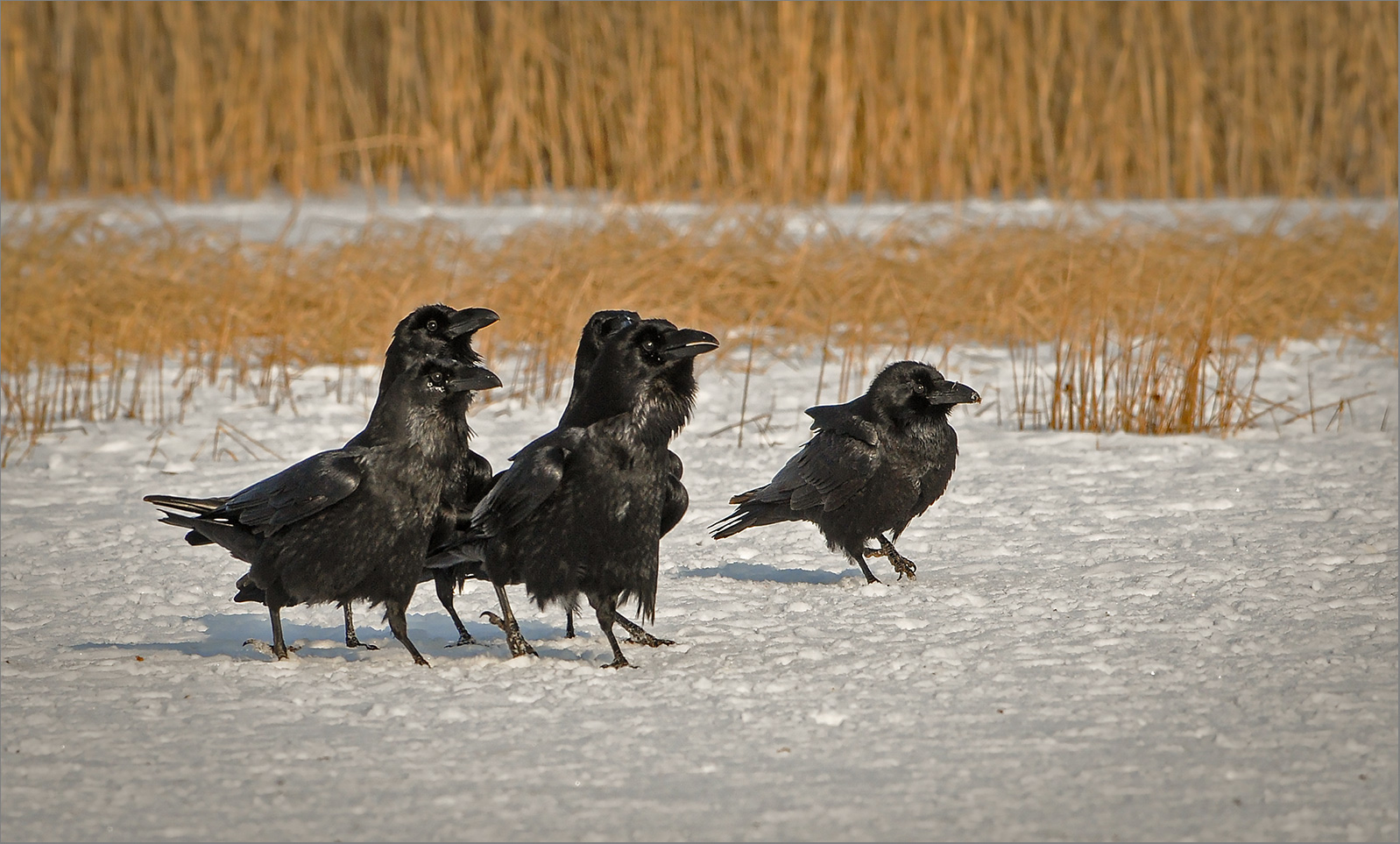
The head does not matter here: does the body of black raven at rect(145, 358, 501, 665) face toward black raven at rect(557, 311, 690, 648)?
yes

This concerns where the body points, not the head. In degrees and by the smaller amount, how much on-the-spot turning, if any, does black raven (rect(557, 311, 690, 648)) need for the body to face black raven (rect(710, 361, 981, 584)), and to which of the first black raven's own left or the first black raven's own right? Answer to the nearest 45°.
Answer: approximately 45° to the first black raven's own left

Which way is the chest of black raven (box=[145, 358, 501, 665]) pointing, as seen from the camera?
to the viewer's right

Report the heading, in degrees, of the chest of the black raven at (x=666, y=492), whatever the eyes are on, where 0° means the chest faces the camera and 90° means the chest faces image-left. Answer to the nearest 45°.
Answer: approximately 270°

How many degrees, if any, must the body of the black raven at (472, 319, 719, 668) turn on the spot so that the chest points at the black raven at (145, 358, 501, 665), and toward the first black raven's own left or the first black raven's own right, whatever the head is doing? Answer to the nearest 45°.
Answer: approximately 135° to the first black raven's own right

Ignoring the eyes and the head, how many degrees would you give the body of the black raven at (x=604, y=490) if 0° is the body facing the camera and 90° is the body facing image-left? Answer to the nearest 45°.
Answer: approximately 315°

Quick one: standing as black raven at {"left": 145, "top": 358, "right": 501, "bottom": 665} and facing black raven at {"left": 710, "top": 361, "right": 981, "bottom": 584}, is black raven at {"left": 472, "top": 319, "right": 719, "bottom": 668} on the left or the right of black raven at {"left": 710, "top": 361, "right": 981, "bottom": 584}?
right

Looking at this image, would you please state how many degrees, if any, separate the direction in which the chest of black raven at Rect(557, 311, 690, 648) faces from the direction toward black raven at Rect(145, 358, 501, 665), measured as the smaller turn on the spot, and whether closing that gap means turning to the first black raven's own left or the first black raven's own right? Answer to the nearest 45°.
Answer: approximately 90° to the first black raven's own right
